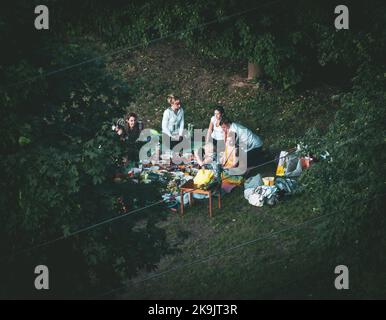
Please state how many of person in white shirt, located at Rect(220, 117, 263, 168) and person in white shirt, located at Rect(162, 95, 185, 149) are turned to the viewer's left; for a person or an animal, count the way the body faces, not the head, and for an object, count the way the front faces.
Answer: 1

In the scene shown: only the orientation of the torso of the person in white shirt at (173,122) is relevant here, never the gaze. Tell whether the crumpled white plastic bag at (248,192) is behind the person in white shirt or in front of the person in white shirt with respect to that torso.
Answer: in front

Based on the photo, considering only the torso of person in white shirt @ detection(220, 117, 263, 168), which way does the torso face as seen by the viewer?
to the viewer's left

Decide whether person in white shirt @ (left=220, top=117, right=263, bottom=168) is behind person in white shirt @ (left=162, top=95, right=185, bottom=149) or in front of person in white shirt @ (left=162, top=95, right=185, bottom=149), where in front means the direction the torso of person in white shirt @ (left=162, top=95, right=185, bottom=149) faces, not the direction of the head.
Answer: in front

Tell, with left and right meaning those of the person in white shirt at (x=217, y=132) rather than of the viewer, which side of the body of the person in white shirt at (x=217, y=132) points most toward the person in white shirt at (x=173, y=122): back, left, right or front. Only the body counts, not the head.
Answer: right

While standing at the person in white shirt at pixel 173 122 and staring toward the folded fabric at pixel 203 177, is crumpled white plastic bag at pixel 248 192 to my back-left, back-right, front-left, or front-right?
front-left

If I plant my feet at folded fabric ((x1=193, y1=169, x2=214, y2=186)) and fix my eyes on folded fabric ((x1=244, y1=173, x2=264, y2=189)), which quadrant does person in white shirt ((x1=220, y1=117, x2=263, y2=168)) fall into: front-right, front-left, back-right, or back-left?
front-left
